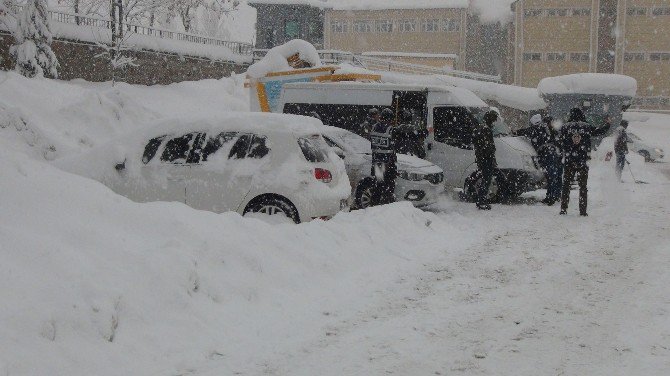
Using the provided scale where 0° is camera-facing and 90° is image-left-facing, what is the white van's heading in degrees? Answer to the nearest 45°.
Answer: approximately 315°

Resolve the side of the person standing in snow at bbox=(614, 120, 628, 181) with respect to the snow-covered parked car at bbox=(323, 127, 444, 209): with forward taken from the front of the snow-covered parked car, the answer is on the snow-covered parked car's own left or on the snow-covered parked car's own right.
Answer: on the snow-covered parked car's own left

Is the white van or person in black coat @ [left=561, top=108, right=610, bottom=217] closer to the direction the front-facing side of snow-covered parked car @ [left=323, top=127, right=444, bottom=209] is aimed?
the person in black coat
